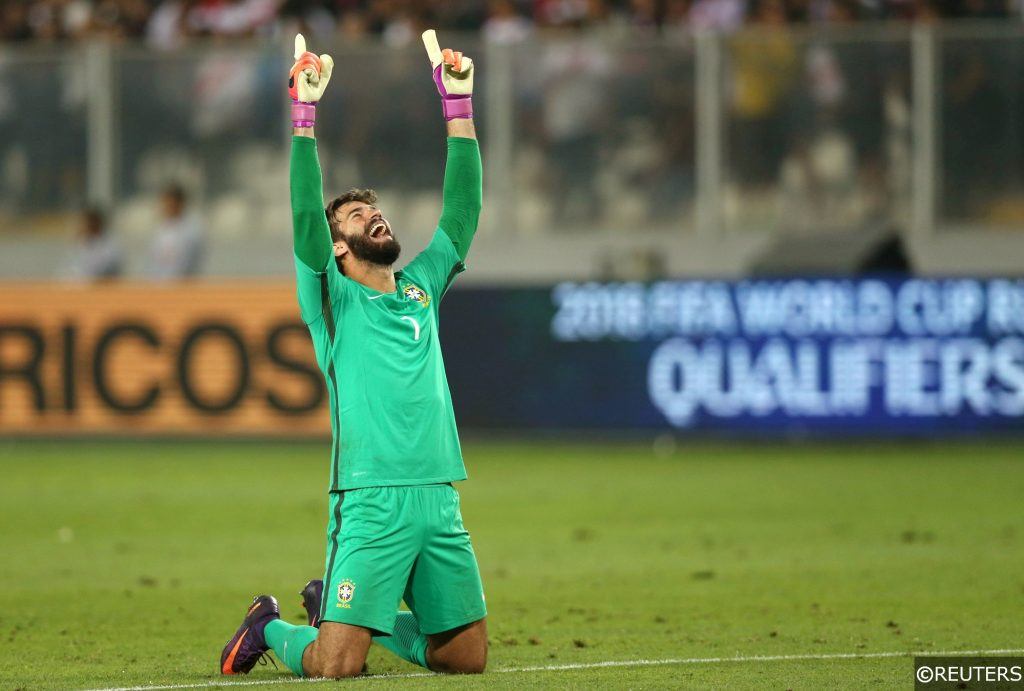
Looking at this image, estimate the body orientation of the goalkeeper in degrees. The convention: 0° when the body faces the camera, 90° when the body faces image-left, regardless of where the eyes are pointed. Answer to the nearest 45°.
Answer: approximately 315°

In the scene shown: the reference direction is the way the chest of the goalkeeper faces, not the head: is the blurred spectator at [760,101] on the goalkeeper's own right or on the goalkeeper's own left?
on the goalkeeper's own left

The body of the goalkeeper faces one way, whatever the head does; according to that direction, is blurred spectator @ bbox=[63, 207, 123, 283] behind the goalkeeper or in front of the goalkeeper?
behind

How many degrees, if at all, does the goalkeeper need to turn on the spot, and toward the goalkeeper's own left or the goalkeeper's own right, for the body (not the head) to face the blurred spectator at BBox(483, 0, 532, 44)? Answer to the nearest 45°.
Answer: approximately 135° to the goalkeeper's own left

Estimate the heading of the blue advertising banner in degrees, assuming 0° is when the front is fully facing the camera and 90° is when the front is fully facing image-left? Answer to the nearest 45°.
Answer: approximately 0°

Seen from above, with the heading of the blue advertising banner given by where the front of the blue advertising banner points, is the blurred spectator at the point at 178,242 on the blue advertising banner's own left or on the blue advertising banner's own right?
on the blue advertising banner's own right

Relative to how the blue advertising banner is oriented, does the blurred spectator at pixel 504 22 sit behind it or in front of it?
behind
